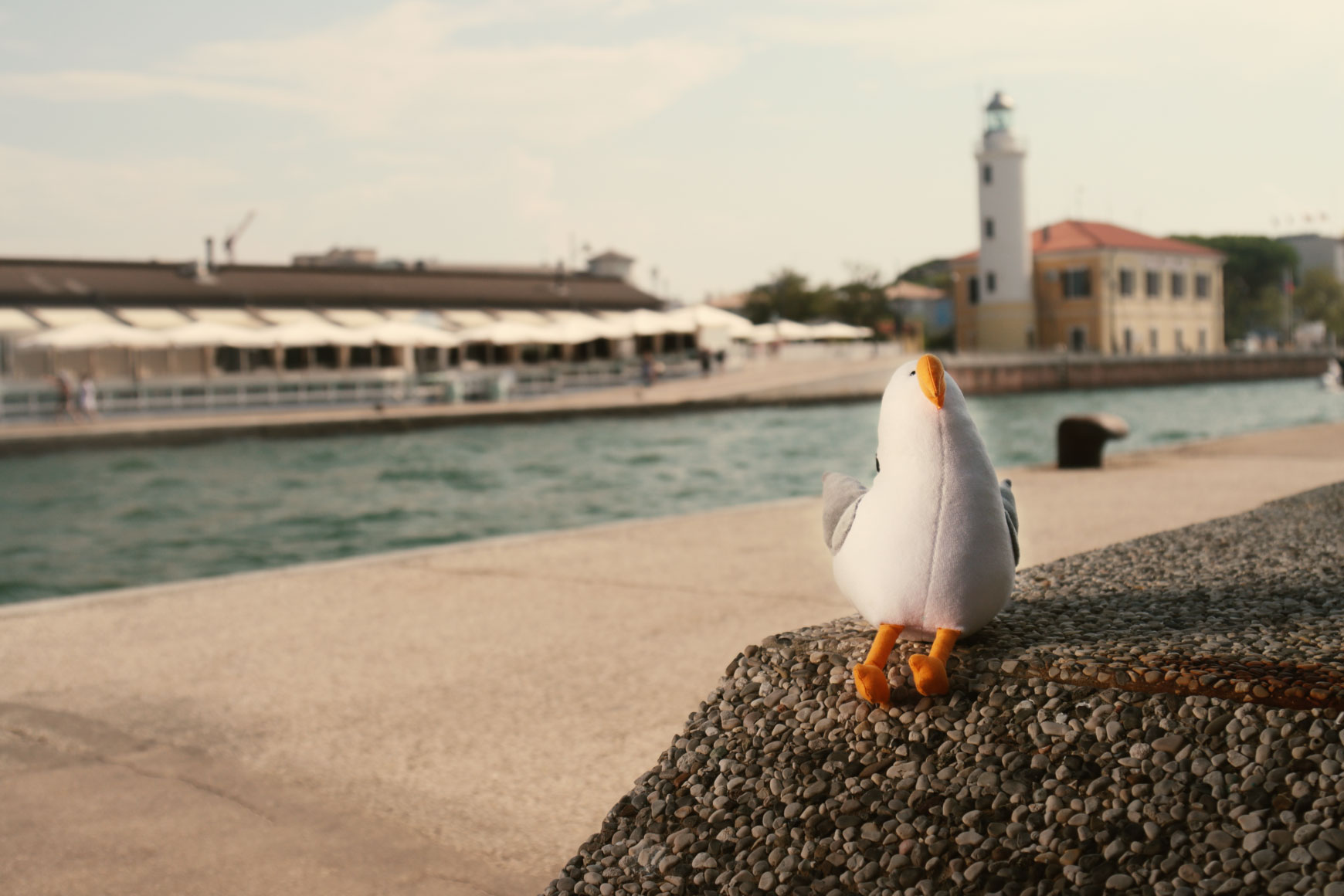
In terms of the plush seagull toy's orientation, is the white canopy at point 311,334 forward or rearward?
rearward

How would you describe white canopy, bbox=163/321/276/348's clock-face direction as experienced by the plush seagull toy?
The white canopy is roughly at 5 o'clock from the plush seagull toy.

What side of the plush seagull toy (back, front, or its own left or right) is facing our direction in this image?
front

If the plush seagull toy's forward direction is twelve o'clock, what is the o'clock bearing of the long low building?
The long low building is roughly at 5 o'clock from the plush seagull toy.

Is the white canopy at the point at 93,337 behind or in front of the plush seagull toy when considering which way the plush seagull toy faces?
behind
